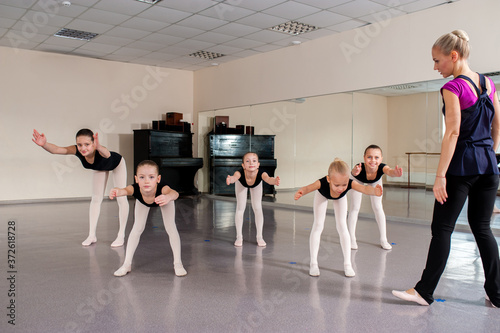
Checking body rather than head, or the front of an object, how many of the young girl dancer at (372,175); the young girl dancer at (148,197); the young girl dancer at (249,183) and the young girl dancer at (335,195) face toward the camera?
4

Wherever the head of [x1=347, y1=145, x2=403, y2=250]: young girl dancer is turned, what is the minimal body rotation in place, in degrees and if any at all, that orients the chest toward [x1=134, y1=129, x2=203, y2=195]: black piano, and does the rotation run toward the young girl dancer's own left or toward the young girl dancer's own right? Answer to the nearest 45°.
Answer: approximately 135° to the young girl dancer's own right

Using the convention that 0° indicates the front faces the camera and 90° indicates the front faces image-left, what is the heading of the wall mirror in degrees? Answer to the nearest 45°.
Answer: approximately 45°

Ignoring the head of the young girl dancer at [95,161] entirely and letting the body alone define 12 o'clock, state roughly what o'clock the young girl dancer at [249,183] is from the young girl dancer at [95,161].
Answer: the young girl dancer at [249,183] is roughly at 8 o'clock from the young girl dancer at [95,161].

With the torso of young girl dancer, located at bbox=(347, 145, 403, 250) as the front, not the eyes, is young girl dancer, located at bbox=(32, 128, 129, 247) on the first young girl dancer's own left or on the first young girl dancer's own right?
on the first young girl dancer's own right

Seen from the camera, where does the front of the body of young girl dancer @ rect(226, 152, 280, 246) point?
toward the camera

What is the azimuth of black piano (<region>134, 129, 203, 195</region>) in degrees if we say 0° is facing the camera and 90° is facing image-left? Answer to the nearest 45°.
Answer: approximately 315°

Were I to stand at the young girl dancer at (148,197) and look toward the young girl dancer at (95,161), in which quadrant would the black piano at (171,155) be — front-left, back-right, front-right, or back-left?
front-right

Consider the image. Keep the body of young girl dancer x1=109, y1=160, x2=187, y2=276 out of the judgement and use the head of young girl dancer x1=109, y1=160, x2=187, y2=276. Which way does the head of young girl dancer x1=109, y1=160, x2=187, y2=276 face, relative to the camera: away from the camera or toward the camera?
toward the camera

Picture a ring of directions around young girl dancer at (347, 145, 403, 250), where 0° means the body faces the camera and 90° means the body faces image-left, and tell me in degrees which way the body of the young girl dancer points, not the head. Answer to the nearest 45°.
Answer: approximately 0°

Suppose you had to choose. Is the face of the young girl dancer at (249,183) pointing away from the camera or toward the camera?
toward the camera

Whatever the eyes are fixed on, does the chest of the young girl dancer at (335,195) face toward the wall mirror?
no

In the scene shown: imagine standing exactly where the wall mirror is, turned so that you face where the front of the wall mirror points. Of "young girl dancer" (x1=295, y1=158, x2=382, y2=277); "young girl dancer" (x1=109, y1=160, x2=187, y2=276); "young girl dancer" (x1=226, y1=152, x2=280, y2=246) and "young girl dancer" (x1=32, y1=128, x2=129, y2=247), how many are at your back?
0

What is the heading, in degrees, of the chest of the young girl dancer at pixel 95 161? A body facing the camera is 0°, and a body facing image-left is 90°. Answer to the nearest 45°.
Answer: approximately 45°

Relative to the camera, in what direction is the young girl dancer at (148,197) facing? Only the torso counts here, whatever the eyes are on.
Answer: toward the camera

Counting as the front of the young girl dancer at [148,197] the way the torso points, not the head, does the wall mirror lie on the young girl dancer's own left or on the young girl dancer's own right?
on the young girl dancer's own left

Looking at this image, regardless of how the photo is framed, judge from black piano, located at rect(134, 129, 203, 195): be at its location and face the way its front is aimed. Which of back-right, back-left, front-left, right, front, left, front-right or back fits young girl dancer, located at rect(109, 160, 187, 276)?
front-right

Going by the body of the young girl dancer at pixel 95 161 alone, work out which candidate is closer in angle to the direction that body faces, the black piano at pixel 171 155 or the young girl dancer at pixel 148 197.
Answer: the young girl dancer

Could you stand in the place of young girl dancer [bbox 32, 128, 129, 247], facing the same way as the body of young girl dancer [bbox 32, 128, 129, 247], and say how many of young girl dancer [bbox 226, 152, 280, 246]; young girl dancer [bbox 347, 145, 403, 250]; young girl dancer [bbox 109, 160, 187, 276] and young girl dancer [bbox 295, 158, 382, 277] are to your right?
0

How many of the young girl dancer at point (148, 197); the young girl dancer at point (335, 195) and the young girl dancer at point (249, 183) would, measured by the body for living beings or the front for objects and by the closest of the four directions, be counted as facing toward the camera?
3

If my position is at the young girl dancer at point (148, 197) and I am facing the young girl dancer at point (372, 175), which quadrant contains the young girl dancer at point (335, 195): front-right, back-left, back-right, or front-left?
front-right

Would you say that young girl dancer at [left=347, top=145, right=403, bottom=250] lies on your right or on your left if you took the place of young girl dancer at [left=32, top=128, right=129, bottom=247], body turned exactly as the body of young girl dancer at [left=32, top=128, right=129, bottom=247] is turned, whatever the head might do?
on your left

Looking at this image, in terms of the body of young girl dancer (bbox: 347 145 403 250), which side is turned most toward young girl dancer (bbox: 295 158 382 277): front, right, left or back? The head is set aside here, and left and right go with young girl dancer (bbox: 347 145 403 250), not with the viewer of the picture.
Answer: front
